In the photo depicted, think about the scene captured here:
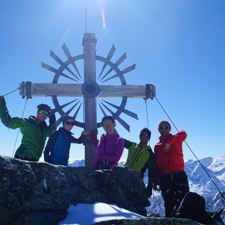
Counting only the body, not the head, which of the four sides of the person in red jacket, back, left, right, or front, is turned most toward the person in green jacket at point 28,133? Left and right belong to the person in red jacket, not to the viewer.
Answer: right

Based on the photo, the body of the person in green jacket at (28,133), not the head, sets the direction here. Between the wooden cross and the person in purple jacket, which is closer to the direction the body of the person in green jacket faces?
the person in purple jacket

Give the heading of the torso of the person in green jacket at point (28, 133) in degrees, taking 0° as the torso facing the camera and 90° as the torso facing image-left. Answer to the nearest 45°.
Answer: approximately 315°

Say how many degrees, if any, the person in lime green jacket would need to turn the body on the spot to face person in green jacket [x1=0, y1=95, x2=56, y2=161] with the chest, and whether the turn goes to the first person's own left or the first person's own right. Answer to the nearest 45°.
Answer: approximately 90° to the first person's own right

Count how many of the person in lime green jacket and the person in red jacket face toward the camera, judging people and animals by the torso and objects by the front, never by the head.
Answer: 2
